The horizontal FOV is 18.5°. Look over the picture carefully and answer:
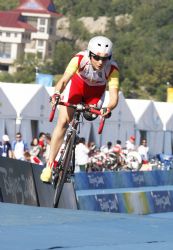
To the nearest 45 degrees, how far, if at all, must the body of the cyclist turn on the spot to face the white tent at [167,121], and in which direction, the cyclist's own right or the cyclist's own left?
approximately 180°

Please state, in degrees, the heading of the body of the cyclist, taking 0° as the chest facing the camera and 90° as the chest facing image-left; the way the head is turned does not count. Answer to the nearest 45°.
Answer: approximately 0°

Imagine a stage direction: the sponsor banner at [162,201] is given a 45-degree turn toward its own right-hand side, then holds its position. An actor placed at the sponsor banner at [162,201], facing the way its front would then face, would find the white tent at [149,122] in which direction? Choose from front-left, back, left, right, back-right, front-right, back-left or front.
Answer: back-right

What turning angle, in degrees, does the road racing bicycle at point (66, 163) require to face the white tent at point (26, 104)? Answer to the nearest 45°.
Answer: approximately 180°

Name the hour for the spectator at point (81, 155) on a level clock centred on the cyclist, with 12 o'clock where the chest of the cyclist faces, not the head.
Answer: The spectator is roughly at 6 o'clock from the cyclist.

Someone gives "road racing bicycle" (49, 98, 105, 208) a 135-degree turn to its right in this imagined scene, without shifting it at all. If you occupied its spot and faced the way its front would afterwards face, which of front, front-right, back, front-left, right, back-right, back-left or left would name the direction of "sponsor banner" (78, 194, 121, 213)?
front-right

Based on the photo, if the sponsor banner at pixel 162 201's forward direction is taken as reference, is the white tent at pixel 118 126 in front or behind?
behind

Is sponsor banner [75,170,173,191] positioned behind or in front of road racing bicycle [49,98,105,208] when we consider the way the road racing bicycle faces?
behind

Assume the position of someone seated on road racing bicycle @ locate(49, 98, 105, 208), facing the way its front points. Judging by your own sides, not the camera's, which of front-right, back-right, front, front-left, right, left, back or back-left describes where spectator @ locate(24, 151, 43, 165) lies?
back

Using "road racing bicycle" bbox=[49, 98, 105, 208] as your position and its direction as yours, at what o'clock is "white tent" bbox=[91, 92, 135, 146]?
The white tent is roughly at 6 o'clock from the road racing bicycle.

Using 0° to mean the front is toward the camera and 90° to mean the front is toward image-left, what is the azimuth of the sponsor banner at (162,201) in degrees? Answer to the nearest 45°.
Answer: approximately 0°
